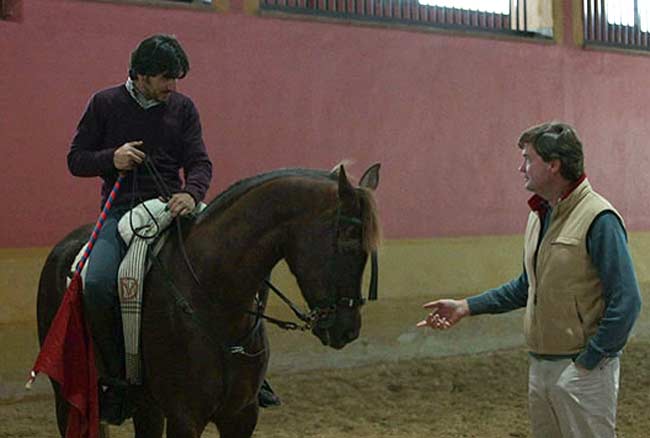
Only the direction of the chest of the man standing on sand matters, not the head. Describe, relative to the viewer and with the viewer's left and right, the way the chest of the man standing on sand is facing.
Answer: facing the viewer and to the left of the viewer

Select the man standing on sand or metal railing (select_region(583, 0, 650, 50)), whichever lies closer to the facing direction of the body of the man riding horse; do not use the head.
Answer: the man standing on sand

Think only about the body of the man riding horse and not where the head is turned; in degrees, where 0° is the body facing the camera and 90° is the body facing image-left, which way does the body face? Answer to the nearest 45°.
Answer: approximately 315°

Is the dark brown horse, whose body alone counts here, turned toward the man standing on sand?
yes

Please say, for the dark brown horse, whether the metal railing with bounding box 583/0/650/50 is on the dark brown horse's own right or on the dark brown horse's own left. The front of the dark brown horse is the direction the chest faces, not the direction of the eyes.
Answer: on the dark brown horse's own left

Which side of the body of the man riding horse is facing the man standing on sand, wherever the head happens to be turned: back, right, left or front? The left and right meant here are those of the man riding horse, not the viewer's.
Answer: front

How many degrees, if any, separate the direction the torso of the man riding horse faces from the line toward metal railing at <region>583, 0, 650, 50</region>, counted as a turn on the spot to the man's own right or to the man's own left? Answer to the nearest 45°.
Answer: approximately 90° to the man's own left

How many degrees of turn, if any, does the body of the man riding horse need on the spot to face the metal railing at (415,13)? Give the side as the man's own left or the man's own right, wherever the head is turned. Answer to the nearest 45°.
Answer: approximately 90° to the man's own left

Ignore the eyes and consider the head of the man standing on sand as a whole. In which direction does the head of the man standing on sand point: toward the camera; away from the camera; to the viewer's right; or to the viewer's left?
to the viewer's left

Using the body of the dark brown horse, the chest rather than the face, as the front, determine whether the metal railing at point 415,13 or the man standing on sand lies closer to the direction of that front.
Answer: the man standing on sand

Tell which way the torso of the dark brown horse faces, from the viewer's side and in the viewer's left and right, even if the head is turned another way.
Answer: facing the viewer and to the right of the viewer

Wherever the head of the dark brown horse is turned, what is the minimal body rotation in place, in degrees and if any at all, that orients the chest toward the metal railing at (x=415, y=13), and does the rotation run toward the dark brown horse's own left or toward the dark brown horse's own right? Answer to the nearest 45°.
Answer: approximately 135° to the dark brown horse's own left
